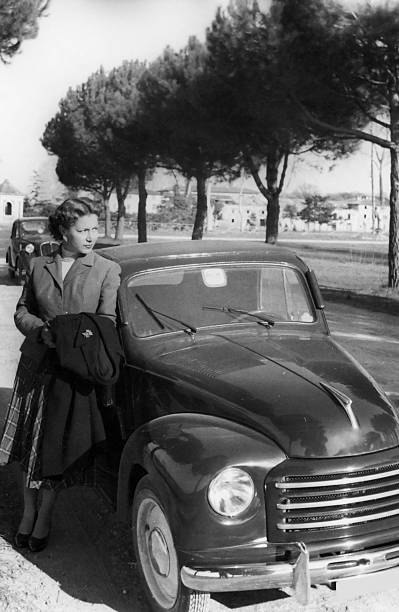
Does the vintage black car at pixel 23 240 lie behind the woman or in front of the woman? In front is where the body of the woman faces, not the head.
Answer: behind

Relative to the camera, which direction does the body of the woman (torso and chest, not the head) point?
toward the camera

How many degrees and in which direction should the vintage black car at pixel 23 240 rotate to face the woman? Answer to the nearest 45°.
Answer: approximately 45° to its right

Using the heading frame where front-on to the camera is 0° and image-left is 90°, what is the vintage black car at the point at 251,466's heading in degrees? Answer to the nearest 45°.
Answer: approximately 315°

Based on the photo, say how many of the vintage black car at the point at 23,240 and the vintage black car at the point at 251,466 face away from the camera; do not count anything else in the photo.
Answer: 0

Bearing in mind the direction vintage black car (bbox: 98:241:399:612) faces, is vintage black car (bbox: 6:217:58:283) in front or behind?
behind

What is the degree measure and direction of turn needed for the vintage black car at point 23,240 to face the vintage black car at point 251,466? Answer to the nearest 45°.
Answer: approximately 45° to its right

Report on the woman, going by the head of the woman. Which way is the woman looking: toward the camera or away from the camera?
toward the camera

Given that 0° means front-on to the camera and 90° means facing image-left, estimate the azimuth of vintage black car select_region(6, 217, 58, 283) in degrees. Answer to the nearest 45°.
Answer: approximately 315°

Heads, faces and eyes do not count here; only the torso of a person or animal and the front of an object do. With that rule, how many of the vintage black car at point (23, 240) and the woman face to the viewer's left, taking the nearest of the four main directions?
0

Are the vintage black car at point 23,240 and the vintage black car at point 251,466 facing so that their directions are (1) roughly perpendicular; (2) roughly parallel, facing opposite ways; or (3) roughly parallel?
roughly parallel

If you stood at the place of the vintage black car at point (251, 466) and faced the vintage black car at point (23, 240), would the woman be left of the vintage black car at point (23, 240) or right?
left

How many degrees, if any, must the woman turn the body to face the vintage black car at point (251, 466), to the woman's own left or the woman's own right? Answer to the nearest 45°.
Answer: approximately 45° to the woman's own left
